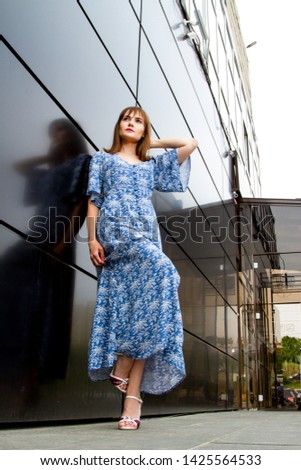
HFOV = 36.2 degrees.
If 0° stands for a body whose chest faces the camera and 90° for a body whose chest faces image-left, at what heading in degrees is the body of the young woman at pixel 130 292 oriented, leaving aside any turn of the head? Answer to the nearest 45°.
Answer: approximately 0°

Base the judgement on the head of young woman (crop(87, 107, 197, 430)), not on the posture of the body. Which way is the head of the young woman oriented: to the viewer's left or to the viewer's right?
to the viewer's left
